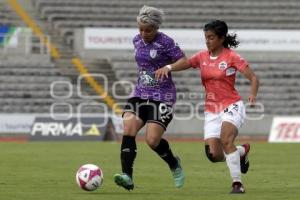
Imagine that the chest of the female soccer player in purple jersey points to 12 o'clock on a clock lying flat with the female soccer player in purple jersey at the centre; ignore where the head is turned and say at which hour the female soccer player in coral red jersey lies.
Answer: The female soccer player in coral red jersey is roughly at 8 o'clock from the female soccer player in purple jersey.

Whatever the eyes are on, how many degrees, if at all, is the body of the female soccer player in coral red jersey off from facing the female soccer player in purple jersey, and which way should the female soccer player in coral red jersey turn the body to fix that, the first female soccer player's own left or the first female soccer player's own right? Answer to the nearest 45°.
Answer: approximately 45° to the first female soccer player's own right

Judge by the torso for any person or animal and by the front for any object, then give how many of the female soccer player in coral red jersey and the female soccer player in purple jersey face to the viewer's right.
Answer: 0
